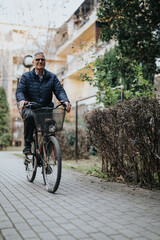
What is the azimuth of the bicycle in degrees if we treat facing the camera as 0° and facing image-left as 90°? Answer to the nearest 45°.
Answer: approximately 0°

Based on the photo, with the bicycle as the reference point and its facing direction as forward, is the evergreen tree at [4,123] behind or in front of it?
behind

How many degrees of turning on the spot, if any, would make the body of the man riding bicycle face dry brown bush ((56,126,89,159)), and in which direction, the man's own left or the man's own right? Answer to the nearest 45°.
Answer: approximately 180°

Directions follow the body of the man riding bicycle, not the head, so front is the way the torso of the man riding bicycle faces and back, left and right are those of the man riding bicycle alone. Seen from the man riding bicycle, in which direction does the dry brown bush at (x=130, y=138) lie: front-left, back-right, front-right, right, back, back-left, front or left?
left

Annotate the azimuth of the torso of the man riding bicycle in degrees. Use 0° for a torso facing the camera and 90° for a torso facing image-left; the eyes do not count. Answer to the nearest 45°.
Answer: approximately 0°

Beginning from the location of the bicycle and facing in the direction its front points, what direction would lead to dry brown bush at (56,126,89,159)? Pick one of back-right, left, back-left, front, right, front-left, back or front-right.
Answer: back

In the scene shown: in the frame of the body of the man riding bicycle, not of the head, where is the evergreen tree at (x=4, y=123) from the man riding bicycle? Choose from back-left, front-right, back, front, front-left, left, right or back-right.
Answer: back
